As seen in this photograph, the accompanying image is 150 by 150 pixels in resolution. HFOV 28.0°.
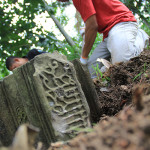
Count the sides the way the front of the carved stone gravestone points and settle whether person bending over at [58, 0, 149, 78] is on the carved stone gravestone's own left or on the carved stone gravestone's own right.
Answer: on the carved stone gravestone's own left

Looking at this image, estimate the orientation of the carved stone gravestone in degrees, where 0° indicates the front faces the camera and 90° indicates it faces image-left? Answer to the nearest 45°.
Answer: approximately 315°

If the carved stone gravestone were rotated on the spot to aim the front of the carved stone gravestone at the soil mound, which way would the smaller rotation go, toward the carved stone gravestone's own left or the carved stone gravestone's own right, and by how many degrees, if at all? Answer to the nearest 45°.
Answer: approximately 90° to the carved stone gravestone's own left
